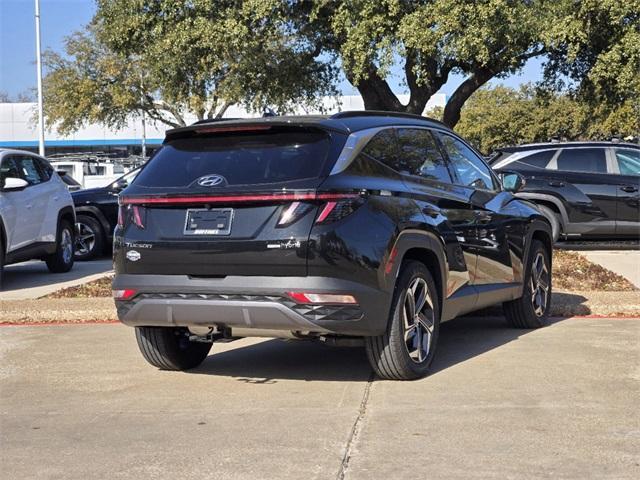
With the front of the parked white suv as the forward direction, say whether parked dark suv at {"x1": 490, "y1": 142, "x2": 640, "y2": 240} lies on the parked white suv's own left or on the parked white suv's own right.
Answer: on the parked white suv's own left

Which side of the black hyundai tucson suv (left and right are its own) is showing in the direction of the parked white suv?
left

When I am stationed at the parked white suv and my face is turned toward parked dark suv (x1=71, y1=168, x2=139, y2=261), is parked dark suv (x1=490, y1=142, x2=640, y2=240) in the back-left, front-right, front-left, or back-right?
front-right

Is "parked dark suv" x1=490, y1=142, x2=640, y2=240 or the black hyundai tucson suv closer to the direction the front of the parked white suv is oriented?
the black hyundai tucson suv

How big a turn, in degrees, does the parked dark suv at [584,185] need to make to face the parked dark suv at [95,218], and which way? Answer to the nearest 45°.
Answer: approximately 180°

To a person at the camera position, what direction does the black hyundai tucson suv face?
facing away from the viewer and to the right of the viewer

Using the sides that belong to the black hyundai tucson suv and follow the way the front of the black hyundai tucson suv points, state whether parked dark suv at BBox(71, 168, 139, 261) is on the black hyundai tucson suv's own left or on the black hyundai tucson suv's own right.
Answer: on the black hyundai tucson suv's own left

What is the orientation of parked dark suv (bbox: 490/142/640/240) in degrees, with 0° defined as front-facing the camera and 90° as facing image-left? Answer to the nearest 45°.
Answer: approximately 270°

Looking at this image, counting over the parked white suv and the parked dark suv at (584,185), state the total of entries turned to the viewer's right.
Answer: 1

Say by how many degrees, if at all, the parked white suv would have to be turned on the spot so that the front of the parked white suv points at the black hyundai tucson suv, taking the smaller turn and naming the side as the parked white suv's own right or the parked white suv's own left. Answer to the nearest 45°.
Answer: approximately 45° to the parked white suv's own left

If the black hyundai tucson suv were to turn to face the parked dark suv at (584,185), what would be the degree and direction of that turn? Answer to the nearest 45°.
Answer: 0° — it already faces it

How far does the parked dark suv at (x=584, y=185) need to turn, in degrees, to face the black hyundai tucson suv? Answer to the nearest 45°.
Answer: approximately 90° to its right

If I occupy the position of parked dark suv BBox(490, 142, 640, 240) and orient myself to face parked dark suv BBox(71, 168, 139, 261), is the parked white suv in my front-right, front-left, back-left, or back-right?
front-left

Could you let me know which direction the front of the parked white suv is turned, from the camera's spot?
facing the viewer and to the left of the viewer
